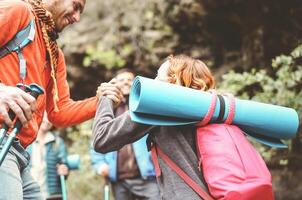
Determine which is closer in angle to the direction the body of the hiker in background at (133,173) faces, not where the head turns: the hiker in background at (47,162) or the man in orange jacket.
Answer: the man in orange jacket

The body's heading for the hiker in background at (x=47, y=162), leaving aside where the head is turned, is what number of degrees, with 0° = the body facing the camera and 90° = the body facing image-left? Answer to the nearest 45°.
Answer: approximately 45°

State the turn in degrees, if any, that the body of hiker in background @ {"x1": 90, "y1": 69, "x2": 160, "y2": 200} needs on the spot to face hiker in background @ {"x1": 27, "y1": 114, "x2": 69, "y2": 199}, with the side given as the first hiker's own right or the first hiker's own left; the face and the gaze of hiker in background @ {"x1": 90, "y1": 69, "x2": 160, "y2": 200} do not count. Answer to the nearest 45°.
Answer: approximately 135° to the first hiker's own right

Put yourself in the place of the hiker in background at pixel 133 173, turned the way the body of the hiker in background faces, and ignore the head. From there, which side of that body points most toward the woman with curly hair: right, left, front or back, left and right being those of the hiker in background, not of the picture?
front

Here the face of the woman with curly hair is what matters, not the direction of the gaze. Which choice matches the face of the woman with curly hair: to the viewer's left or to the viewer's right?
to the viewer's left

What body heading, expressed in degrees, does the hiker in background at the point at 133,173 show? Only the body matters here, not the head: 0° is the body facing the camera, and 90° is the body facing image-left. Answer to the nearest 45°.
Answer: approximately 0°

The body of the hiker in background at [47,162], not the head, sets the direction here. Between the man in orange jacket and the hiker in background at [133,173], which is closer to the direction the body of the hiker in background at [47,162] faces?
the man in orange jacket

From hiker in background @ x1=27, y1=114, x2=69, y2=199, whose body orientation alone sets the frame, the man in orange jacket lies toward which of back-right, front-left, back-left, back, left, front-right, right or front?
front-left

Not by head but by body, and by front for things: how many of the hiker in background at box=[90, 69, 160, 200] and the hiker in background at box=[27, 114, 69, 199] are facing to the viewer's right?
0

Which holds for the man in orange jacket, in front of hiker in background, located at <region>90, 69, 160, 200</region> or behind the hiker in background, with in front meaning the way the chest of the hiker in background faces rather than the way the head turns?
in front
